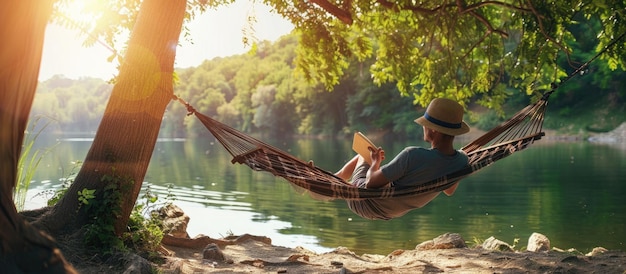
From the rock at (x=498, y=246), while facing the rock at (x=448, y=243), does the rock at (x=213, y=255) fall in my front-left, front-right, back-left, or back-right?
front-left

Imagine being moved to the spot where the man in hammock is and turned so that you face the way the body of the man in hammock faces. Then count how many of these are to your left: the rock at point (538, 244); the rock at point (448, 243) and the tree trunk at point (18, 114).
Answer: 1

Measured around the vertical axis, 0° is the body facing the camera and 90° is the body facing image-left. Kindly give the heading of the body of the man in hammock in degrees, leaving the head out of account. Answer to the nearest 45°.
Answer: approximately 135°

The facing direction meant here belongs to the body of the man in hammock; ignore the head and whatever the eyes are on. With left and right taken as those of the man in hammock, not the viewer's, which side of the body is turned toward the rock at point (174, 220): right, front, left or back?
front

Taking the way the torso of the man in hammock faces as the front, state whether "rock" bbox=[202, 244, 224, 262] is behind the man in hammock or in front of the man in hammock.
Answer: in front

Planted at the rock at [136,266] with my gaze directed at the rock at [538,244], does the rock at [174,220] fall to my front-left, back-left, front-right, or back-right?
front-left

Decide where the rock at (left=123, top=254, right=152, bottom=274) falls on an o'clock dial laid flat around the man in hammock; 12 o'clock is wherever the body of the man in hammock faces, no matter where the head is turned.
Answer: The rock is roughly at 10 o'clock from the man in hammock.

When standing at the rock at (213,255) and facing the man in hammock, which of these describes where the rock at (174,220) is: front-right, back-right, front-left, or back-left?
back-left

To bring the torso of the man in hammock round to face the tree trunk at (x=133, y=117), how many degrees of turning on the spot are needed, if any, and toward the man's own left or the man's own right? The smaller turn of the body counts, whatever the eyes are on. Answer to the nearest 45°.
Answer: approximately 45° to the man's own left

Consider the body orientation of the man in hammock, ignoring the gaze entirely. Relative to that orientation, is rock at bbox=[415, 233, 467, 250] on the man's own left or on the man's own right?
on the man's own right

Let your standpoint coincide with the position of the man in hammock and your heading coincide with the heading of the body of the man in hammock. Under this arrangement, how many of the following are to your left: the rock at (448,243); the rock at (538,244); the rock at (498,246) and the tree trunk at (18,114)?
1
